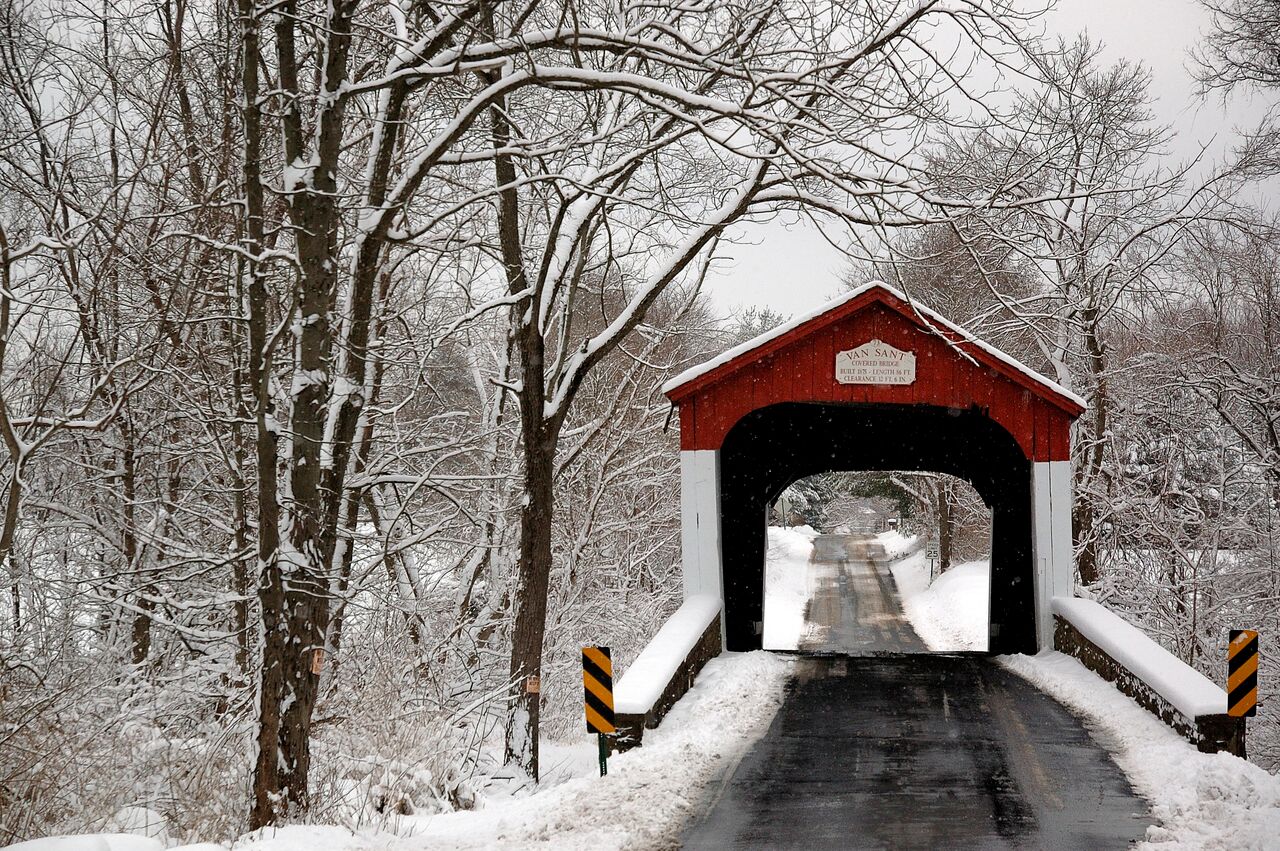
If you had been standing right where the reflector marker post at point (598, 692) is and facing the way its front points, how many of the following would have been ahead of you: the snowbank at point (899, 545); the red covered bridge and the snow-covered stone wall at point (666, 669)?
0

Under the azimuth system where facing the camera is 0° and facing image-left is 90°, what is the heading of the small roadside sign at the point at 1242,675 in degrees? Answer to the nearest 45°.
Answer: approximately 0°

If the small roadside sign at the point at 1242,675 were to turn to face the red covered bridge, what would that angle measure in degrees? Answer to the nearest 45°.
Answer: approximately 135° to its right

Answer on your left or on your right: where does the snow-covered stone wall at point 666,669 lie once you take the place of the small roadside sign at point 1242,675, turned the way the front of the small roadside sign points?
on your right

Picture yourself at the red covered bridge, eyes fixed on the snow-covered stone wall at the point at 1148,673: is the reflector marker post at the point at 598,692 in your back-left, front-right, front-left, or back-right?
front-right

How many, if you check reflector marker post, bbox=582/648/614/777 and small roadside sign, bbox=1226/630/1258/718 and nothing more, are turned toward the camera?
2

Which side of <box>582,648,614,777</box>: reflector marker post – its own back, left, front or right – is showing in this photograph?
front

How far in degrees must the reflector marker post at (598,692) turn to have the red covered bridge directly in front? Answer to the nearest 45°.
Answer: approximately 135° to its left

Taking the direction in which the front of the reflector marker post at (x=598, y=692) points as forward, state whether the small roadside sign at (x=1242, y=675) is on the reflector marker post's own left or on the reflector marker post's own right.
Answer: on the reflector marker post's own left

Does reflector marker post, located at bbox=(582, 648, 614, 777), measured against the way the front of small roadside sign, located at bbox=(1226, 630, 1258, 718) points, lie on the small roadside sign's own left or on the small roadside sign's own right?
on the small roadside sign's own right

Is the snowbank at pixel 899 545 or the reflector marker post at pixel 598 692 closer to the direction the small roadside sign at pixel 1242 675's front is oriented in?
the reflector marker post

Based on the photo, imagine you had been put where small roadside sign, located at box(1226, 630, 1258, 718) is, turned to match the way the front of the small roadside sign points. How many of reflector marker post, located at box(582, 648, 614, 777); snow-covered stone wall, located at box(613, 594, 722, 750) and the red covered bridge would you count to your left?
0

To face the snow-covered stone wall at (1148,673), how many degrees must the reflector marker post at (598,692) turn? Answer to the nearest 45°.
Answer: approximately 90° to its left
